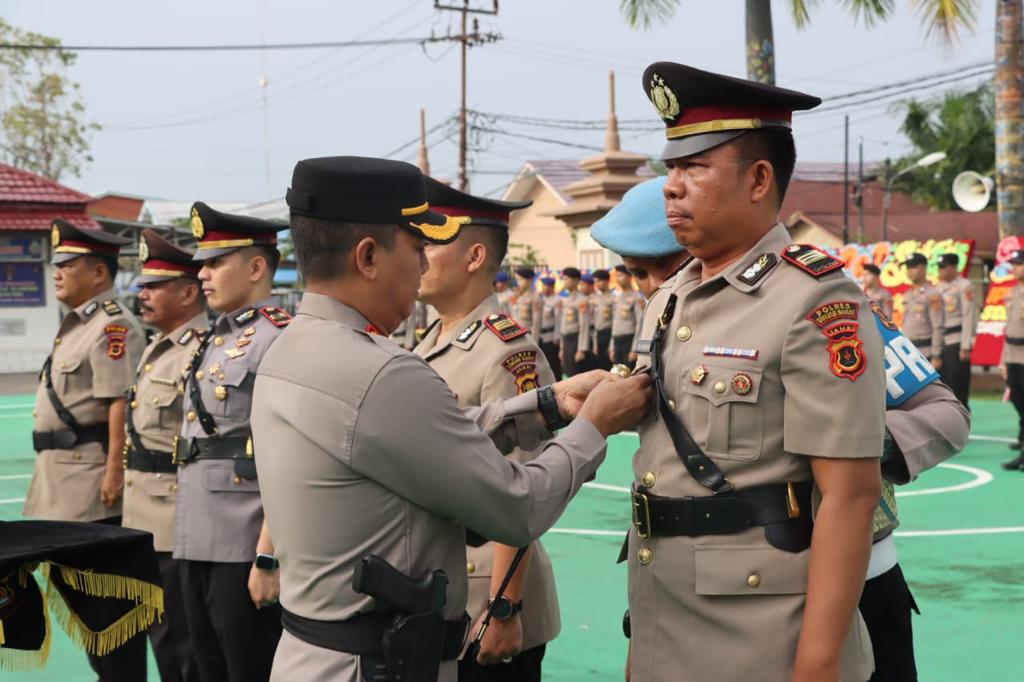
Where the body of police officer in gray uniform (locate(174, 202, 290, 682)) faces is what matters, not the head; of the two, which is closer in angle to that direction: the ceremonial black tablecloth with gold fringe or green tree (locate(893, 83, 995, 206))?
the ceremonial black tablecloth with gold fringe

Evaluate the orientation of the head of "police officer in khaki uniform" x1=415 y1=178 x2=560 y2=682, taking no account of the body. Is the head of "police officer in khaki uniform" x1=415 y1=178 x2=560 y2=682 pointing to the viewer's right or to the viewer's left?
to the viewer's left

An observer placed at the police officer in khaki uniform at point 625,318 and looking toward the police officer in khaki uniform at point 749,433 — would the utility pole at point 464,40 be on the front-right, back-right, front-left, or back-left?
back-right

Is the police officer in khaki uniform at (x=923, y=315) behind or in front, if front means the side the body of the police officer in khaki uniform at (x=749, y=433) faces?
behind

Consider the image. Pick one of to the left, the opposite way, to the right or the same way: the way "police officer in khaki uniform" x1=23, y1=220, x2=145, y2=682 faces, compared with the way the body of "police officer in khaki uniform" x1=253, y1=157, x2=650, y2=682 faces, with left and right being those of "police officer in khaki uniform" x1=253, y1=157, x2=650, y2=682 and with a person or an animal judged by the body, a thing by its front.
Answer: the opposite way

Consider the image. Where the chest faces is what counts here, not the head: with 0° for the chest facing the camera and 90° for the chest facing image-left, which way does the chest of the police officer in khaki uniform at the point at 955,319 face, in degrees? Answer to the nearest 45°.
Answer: approximately 45°

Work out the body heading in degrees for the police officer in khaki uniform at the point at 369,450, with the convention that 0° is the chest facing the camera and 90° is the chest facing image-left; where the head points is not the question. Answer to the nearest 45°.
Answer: approximately 225°

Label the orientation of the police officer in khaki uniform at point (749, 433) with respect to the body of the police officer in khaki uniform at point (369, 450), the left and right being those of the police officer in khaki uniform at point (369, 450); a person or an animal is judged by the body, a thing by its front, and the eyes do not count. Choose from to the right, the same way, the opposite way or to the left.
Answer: the opposite way
